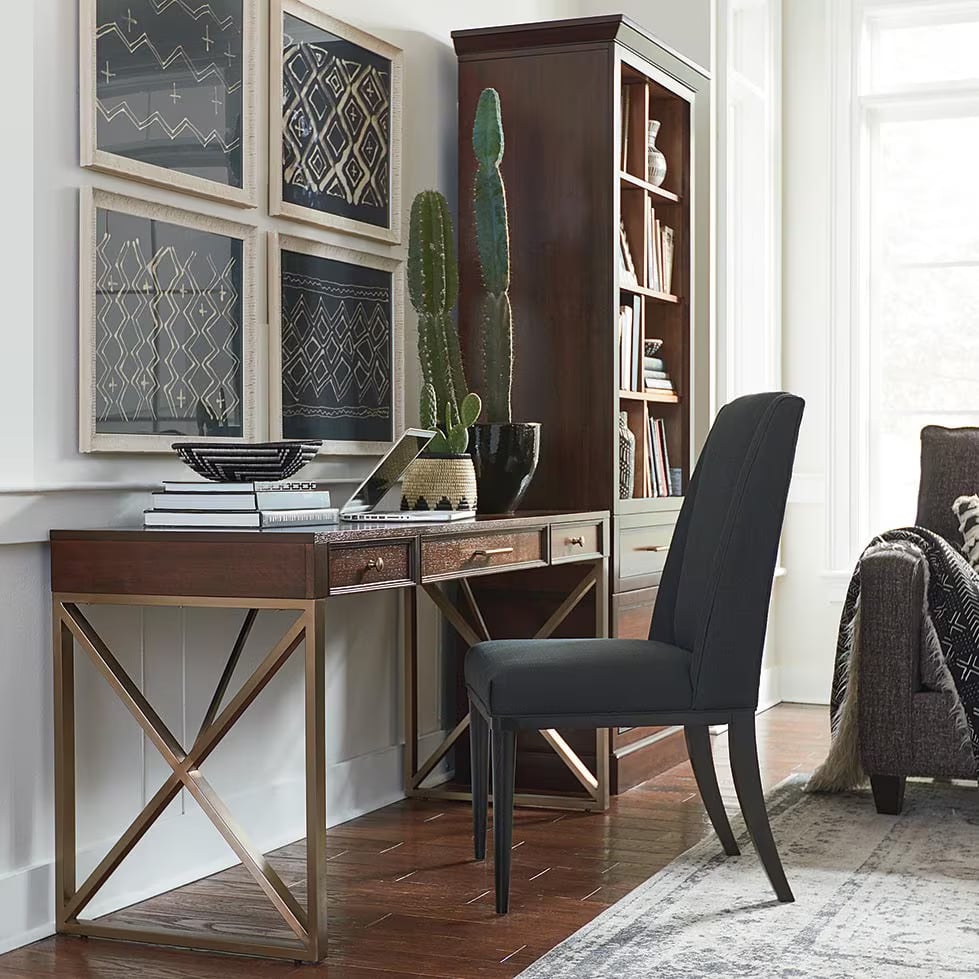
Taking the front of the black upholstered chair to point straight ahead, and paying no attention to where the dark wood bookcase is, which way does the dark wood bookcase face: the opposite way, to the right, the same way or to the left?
the opposite way

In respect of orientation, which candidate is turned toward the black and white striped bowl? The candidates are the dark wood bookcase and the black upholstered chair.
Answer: the black upholstered chair

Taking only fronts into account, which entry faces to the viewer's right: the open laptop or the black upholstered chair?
the open laptop

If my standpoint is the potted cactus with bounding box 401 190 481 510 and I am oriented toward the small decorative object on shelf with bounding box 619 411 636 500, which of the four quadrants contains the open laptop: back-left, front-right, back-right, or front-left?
back-right

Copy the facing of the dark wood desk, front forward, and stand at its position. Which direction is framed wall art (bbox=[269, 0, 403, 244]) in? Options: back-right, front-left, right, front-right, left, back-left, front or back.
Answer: back-left

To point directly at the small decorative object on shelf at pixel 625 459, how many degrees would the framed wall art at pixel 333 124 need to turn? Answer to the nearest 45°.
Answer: approximately 90° to its left

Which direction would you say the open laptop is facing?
to the viewer's right

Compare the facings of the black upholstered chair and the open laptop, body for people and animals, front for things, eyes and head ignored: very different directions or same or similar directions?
very different directions

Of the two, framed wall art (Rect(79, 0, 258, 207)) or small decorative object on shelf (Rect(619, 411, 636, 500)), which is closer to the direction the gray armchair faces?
the framed wall art

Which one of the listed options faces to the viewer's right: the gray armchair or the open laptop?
the open laptop

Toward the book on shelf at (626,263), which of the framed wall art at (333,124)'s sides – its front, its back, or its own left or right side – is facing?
left
